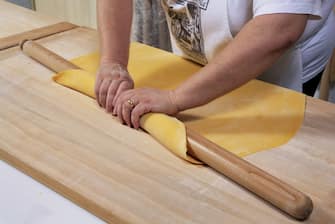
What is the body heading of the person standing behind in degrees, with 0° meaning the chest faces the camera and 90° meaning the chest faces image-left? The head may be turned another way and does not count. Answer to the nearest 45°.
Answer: approximately 45°
